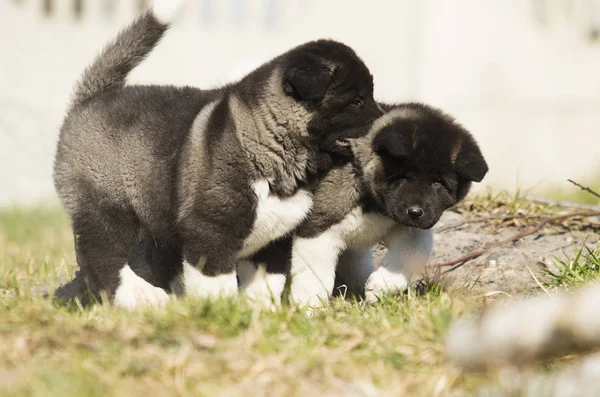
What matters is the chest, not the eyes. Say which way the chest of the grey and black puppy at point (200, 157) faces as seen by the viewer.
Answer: to the viewer's right
